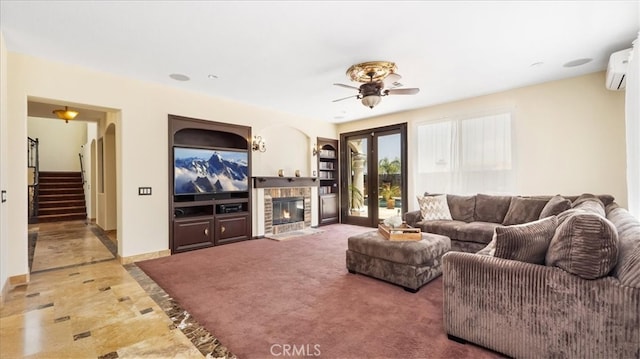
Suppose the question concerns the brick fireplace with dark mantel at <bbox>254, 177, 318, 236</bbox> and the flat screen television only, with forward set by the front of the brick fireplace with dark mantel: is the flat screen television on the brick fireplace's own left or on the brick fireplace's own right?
on the brick fireplace's own right

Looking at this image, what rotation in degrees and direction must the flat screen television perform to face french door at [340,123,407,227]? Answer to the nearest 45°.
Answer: approximately 45° to its left

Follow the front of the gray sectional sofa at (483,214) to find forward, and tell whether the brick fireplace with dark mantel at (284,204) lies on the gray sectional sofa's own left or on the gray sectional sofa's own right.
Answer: on the gray sectional sofa's own right

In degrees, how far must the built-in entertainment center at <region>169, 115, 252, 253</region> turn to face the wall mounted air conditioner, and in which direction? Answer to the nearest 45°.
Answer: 0° — it already faces it

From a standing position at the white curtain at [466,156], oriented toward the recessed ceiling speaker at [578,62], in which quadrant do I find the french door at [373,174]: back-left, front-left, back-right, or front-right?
back-right

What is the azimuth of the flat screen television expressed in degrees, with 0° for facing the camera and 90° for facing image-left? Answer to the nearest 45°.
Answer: approximately 315°

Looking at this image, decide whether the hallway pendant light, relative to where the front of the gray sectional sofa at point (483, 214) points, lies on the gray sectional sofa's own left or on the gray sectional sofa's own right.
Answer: on the gray sectional sofa's own right

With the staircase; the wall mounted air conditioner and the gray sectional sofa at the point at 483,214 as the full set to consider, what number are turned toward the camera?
2

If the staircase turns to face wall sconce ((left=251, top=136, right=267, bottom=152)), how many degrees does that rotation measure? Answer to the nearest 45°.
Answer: approximately 45° to its left
